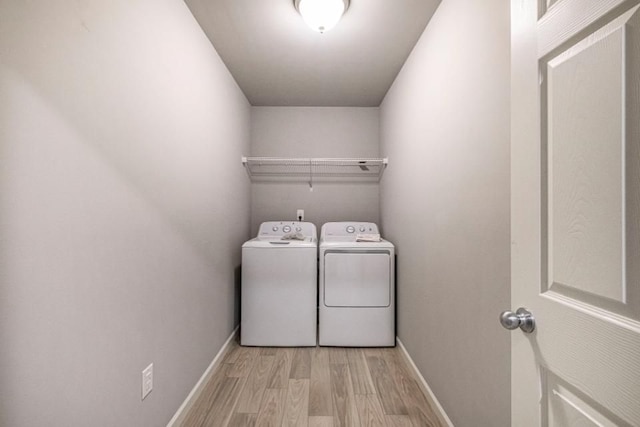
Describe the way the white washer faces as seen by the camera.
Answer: facing the viewer

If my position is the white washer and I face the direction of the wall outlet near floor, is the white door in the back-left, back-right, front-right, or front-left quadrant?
front-left

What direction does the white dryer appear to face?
toward the camera

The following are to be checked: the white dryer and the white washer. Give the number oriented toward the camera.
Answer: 2

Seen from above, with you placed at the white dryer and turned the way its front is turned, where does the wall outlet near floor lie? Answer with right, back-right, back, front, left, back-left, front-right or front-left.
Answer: front-right

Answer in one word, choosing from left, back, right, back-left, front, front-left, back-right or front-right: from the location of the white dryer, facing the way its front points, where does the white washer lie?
right

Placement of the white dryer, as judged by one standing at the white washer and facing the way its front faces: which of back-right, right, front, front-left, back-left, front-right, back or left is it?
left

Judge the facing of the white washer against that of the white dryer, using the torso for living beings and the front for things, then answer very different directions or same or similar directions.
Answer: same or similar directions

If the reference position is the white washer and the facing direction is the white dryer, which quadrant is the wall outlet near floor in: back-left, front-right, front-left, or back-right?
back-right

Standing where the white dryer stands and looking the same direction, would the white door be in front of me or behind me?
in front
